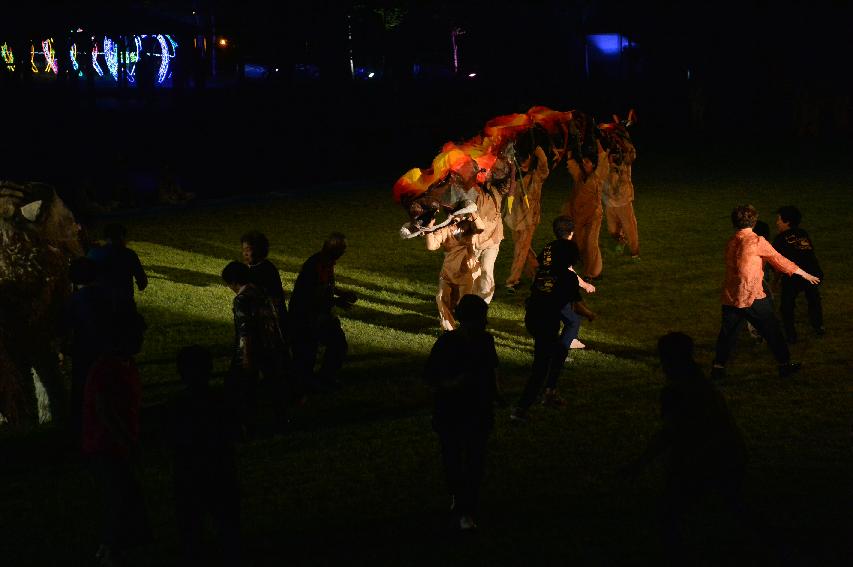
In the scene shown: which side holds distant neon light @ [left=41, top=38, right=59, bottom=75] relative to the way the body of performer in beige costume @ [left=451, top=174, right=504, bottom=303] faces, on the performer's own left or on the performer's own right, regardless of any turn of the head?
on the performer's own right

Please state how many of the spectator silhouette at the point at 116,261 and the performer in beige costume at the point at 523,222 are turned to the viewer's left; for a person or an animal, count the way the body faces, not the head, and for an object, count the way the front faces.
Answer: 1

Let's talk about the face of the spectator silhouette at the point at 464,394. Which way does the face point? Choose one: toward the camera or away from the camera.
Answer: away from the camera

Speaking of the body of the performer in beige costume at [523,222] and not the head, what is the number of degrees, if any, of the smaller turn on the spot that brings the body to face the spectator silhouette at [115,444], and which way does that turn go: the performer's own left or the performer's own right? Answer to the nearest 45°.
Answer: approximately 90° to the performer's own left

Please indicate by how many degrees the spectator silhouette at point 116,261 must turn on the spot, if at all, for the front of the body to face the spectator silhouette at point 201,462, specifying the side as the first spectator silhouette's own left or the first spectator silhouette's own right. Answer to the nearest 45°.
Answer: approximately 180°

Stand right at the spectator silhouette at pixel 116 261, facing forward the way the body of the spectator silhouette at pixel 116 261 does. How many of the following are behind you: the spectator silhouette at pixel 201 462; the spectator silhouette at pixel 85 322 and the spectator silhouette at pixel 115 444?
3

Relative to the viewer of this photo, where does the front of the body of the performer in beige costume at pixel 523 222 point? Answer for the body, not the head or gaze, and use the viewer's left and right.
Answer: facing to the left of the viewer

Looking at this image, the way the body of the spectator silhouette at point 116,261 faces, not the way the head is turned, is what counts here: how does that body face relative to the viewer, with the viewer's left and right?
facing away from the viewer

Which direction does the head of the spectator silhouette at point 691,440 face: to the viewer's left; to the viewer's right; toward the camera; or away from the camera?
away from the camera

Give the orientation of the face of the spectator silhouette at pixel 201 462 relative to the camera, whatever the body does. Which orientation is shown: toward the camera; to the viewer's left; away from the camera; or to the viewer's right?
away from the camera

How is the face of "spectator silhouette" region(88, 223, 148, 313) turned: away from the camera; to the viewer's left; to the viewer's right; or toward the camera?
away from the camera
